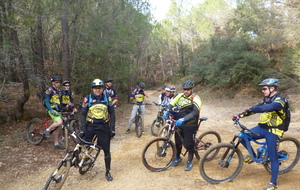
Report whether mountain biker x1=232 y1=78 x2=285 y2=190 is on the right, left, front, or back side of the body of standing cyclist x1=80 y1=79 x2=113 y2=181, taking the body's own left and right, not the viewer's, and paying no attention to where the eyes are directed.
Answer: left

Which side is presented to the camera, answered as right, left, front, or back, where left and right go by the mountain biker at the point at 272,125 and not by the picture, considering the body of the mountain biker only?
left

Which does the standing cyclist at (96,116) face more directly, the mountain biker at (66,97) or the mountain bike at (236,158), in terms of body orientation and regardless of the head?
the mountain bike

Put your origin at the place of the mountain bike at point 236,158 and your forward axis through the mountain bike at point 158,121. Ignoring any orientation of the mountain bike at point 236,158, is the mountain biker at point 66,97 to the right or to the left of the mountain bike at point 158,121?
left

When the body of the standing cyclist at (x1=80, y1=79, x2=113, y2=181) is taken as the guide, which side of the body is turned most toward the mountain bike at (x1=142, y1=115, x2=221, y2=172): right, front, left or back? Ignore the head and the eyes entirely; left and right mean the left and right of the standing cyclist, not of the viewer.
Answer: left

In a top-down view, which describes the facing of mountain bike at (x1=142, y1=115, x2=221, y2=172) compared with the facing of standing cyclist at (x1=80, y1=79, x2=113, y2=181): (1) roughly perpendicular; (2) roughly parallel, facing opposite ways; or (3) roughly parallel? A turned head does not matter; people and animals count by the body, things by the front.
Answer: roughly perpendicular

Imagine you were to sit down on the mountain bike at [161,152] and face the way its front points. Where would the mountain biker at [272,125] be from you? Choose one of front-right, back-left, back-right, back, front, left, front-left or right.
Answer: back-left

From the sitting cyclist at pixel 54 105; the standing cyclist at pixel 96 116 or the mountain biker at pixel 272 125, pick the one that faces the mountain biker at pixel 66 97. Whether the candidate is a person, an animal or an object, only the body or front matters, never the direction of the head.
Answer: the mountain biker at pixel 272 125

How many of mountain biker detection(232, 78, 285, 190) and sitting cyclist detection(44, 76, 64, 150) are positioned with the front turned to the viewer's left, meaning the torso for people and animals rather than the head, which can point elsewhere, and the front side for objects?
1

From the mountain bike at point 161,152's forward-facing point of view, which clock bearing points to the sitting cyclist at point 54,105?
The sitting cyclist is roughly at 2 o'clock from the mountain bike.
